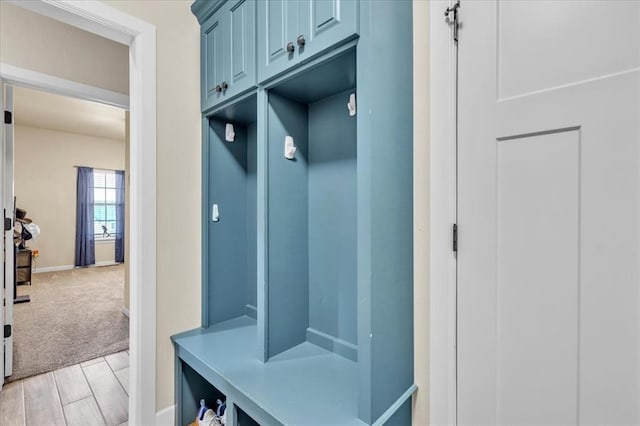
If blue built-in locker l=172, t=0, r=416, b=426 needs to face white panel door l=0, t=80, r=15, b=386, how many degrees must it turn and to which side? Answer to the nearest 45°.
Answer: approximately 90° to its right

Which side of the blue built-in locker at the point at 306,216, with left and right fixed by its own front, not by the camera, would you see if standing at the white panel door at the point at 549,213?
left

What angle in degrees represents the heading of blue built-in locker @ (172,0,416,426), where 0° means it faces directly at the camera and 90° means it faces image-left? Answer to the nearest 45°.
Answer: approximately 45°
